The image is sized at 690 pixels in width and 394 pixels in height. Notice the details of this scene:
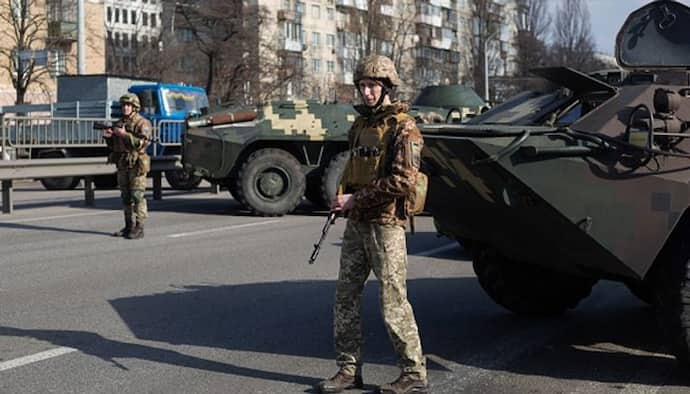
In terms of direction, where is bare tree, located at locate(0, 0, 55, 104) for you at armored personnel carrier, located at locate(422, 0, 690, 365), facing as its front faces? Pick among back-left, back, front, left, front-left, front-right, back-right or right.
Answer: right

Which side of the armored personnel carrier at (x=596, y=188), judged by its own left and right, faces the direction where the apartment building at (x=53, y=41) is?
right

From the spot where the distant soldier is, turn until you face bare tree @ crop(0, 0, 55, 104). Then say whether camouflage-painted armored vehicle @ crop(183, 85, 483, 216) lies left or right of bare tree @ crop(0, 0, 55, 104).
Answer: right

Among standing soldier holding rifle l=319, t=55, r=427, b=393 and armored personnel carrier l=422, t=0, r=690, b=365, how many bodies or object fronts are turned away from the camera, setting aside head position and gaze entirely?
0

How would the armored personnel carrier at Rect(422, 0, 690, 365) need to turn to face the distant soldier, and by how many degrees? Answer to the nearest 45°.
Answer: approximately 90° to its right

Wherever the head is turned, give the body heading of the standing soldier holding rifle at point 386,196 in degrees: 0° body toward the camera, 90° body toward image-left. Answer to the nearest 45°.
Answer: approximately 45°

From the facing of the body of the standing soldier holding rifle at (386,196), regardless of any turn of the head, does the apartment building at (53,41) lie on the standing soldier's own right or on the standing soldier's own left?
on the standing soldier's own right

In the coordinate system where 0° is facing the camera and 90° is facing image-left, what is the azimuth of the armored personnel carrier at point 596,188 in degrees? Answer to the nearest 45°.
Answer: approximately 45°

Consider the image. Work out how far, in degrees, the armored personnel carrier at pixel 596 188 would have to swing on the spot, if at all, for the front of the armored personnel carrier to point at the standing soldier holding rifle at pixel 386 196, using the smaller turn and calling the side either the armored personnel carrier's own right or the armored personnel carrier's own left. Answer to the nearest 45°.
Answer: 0° — it already faces them
